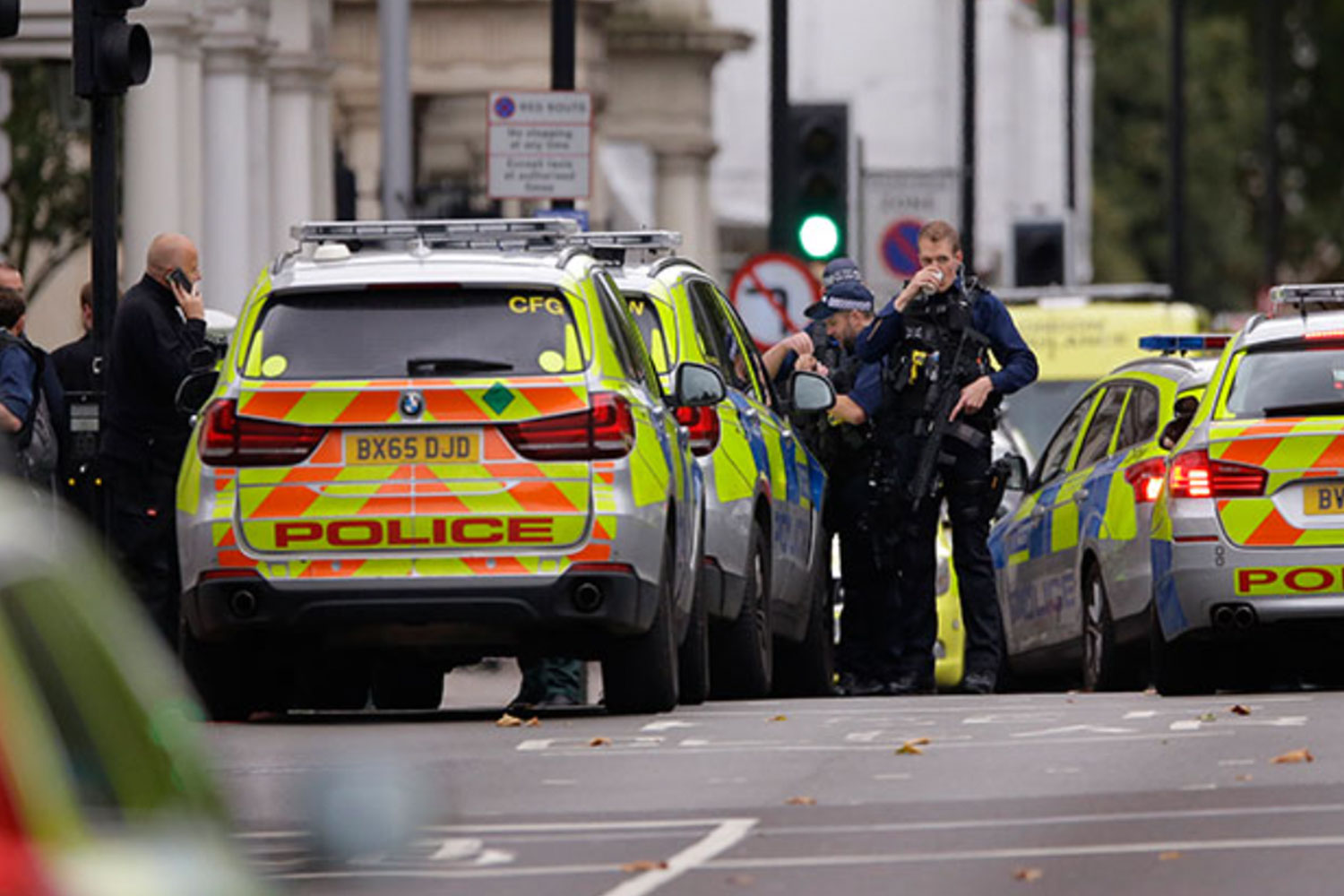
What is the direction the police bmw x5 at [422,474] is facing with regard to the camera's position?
facing away from the viewer

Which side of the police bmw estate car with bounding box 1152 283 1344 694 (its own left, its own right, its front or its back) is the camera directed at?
back

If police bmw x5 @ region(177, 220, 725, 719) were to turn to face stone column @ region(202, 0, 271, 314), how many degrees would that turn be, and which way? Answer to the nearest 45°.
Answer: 0° — it already faces it

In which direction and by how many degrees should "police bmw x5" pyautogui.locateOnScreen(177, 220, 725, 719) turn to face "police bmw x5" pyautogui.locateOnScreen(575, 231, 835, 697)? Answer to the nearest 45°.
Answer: approximately 45° to its right

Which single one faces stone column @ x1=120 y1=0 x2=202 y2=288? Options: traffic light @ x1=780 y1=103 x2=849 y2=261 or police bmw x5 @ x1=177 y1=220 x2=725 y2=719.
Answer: the police bmw x5

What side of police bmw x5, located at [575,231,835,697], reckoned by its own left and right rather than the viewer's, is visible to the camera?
back
